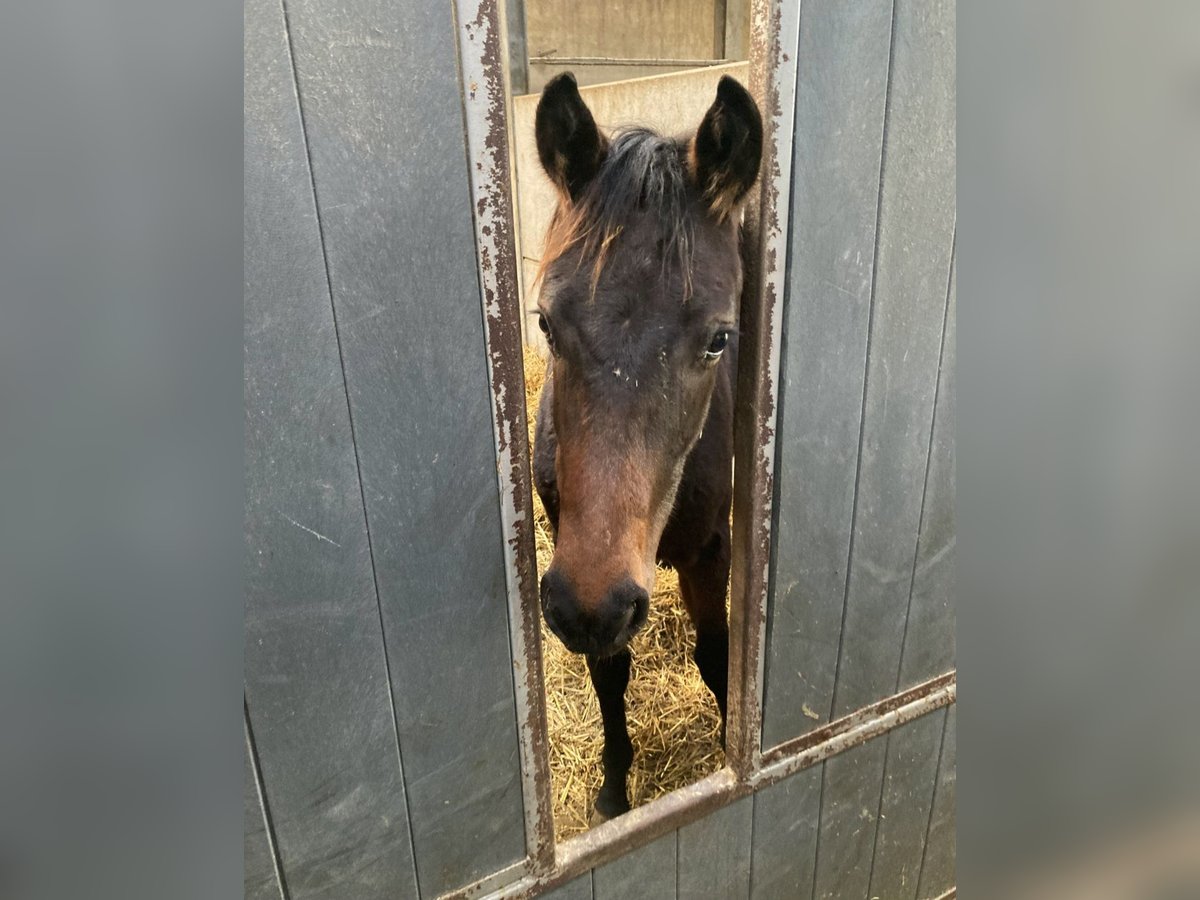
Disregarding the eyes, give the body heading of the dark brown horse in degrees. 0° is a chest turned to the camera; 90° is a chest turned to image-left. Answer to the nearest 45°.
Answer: approximately 0°
